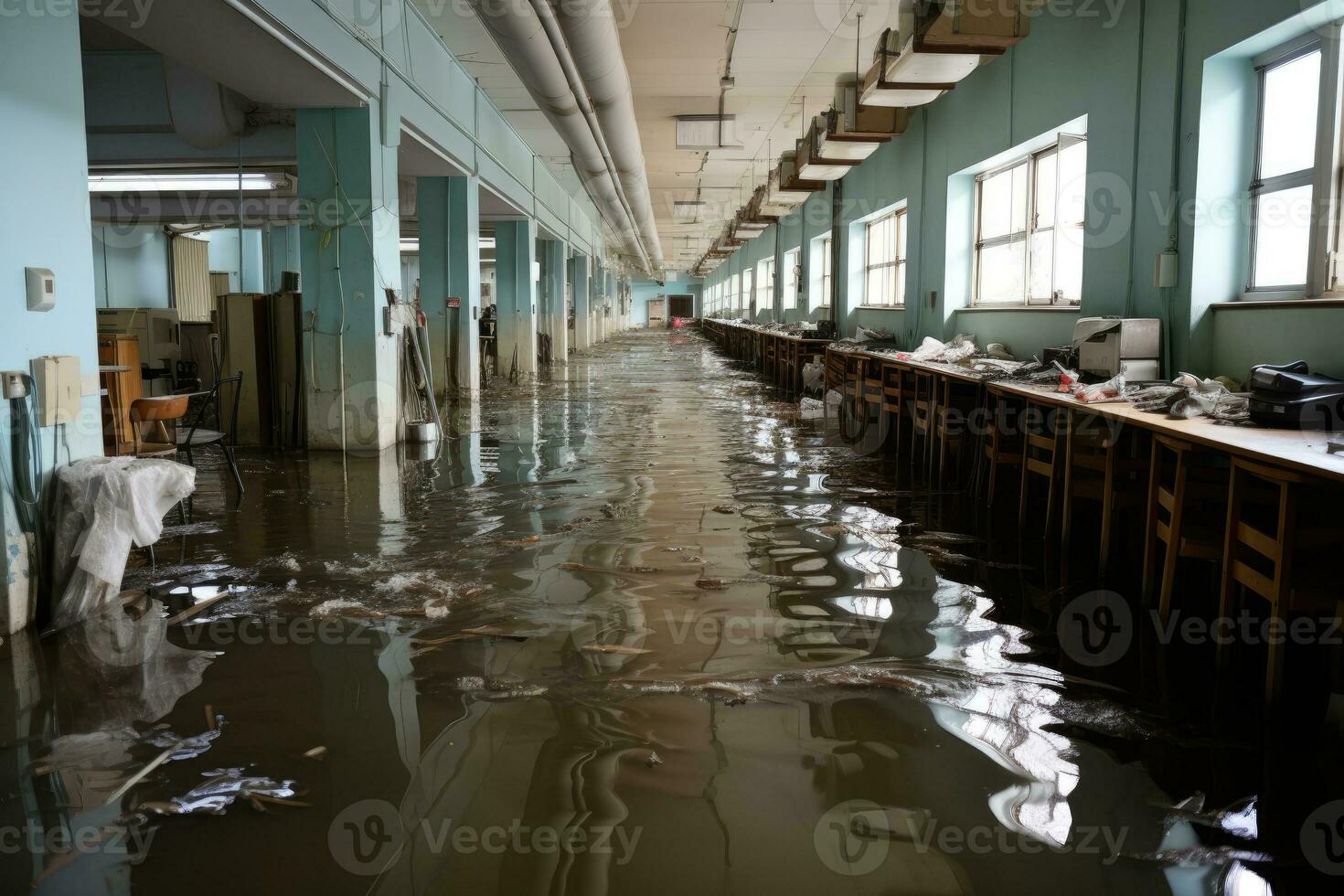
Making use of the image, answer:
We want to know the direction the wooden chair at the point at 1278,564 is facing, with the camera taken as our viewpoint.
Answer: facing away from the viewer and to the right of the viewer

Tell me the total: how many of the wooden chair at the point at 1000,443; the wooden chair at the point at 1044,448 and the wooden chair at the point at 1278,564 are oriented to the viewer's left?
0

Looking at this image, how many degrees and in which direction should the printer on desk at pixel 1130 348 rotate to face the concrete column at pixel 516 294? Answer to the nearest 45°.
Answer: approximately 90° to its right

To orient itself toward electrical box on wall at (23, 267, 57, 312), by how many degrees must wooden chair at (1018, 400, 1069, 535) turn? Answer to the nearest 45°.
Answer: approximately 180°

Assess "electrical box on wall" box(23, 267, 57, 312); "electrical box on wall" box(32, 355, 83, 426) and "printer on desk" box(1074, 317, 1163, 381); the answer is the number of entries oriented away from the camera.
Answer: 0

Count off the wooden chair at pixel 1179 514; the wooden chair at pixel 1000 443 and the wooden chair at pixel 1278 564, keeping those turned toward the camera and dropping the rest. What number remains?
0

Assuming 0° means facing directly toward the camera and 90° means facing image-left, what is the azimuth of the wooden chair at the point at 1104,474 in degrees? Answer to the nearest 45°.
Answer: approximately 225°

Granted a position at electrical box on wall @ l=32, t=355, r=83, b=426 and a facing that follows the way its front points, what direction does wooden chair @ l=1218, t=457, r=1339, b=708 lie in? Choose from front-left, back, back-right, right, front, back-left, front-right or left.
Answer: front

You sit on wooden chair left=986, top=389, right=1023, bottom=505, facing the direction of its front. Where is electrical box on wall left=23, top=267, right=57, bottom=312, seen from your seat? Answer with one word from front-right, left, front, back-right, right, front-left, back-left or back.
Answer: back

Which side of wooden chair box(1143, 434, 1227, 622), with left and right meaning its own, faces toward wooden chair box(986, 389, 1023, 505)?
left

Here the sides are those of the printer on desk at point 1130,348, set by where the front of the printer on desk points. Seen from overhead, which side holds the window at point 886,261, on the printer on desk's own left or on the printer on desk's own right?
on the printer on desk's own right

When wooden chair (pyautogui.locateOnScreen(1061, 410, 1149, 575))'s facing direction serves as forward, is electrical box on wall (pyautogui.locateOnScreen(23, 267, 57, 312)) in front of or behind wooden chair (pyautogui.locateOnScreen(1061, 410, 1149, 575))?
behind

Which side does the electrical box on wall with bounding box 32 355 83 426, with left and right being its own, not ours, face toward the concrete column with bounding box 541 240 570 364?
left

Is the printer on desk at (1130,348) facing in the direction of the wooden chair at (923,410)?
no

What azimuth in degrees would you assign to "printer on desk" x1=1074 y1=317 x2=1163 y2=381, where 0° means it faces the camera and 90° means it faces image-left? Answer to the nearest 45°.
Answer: approximately 45°

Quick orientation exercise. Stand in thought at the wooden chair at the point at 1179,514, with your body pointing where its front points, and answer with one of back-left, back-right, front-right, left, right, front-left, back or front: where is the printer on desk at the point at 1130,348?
front-left

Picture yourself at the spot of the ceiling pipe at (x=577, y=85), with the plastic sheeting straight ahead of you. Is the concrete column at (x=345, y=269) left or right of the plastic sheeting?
right

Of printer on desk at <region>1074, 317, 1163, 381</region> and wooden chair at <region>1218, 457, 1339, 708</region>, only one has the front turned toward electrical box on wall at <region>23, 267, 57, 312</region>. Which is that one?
the printer on desk
